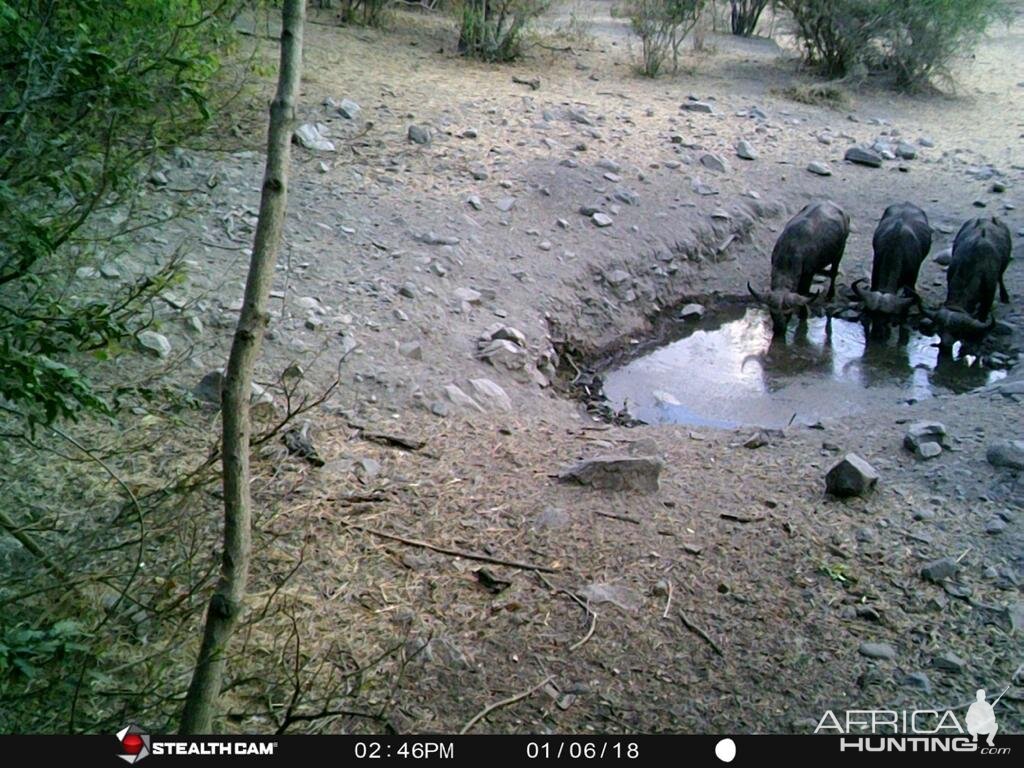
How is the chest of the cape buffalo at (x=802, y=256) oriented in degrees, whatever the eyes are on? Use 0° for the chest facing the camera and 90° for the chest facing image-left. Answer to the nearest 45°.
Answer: approximately 45°

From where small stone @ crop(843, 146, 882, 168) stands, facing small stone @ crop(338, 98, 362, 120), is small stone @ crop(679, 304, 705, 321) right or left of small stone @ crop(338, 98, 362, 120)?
left

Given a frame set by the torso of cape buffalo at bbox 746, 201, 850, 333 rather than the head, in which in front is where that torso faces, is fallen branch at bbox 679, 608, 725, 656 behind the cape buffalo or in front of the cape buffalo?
in front

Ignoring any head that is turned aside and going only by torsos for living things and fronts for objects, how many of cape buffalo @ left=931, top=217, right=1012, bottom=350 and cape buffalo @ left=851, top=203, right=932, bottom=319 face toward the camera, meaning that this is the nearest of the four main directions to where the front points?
2

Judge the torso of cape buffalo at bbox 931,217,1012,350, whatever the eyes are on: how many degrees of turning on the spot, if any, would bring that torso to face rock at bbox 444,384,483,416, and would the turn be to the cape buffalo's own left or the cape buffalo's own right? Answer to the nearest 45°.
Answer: approximately 45° to the cape buffalo's own right

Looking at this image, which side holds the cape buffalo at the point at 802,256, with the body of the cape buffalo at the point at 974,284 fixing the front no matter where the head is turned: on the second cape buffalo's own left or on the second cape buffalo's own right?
on the second cape buffalo's own right

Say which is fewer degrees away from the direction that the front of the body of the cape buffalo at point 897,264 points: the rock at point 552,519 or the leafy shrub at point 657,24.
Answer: the rock

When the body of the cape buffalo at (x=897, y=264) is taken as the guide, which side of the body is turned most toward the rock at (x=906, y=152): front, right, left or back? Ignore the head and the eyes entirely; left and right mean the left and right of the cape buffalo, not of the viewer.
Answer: back

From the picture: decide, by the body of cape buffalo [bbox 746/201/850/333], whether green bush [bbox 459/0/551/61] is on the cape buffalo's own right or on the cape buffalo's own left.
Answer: on the cape buffalo's own right
